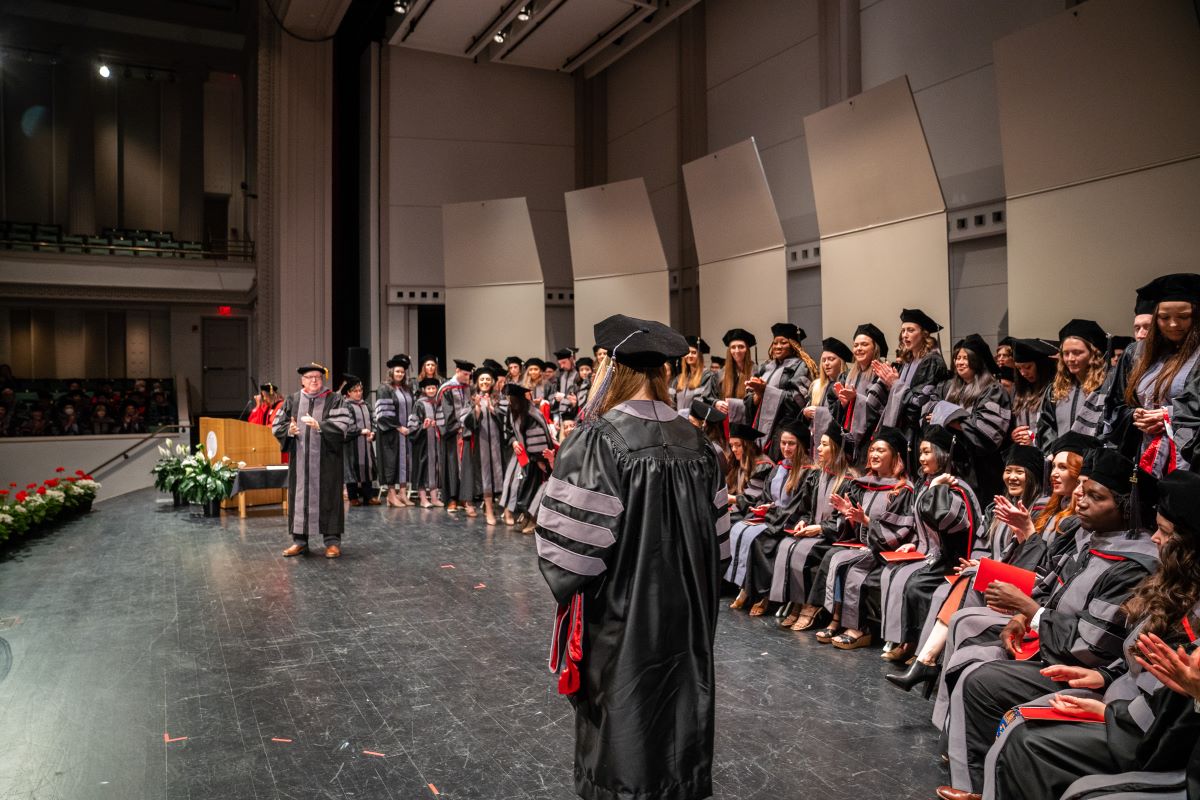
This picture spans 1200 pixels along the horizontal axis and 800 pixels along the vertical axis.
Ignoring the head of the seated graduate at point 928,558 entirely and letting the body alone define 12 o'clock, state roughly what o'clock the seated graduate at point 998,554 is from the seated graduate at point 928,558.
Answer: the seated graduate at point 998,554 is roughly at 8 o'clock from the seated graduate at point 928,558.

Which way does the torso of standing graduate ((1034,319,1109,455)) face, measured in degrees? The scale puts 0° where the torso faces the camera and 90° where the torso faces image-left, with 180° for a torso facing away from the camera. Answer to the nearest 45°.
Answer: approximately 45°

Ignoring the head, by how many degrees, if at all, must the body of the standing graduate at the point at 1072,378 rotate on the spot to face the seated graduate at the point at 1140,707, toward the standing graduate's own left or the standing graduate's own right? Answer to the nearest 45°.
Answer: approximately 45° to the standing graduate's own left

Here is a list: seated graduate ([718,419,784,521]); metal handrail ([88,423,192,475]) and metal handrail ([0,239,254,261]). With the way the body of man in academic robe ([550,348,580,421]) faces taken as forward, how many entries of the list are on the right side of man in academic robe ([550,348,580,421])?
2

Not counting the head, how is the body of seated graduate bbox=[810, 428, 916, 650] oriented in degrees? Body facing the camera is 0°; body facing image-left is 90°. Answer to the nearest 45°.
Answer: approximately 45°

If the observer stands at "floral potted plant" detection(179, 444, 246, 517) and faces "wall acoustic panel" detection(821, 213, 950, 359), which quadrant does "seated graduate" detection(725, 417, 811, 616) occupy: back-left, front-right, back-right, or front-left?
front-right

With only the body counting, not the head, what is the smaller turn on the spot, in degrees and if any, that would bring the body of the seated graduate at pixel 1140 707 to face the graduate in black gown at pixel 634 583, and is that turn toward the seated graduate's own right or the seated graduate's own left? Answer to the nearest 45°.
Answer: approximately 45° to the seated graduate's own right

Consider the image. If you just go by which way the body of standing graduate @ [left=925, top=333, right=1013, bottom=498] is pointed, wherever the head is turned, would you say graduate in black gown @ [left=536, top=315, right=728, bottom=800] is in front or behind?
in front

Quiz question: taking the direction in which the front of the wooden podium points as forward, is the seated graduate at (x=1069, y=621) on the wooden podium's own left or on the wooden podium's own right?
on the wooden podium's own left

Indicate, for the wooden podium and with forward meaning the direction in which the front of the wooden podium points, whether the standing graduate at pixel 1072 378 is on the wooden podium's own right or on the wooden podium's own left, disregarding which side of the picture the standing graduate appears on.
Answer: on the wooden podium's own left

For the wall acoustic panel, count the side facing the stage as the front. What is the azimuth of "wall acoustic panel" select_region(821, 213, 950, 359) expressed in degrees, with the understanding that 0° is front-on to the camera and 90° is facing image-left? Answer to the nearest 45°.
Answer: approximately 45°

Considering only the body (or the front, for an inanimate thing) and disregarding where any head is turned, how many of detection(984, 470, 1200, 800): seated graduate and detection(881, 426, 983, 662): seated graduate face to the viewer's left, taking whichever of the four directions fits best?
2

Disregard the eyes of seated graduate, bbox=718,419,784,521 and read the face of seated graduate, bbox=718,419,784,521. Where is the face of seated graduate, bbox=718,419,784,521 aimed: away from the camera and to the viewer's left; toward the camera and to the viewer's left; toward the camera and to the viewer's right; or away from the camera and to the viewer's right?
toward the camera and to the viewer's left

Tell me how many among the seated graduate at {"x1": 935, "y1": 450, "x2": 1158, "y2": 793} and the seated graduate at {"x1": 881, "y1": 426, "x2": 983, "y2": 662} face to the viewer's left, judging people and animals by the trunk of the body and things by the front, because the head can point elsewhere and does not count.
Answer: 2

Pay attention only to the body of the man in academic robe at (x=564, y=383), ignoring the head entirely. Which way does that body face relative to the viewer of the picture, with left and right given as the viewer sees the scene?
facing the viewer and to the left of the viewer

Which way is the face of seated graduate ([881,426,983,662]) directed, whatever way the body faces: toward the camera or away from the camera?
toward the camera

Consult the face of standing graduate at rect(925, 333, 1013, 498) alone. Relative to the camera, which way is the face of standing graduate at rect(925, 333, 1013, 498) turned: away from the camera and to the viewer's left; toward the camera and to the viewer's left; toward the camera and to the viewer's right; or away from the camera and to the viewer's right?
toward the camera and to the viewer's left

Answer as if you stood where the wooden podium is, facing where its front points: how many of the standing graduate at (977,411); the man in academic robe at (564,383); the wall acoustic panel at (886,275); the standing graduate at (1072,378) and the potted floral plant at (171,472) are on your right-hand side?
1

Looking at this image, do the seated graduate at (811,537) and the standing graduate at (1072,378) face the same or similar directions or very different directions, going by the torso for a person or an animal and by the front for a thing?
same or similar directions

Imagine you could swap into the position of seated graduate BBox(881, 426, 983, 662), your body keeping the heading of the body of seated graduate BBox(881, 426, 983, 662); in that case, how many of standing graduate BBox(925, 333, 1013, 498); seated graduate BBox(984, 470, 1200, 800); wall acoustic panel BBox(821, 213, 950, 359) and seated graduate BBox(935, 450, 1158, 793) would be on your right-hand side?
2
